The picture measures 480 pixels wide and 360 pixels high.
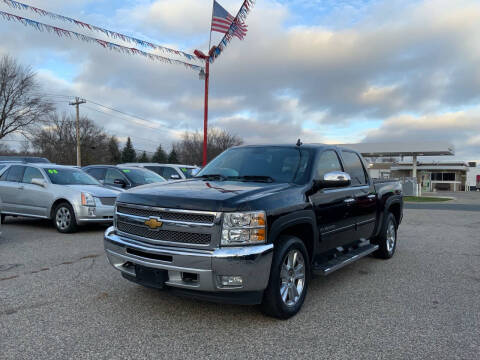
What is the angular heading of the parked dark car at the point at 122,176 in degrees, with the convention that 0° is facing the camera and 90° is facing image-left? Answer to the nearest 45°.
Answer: approximately 315°

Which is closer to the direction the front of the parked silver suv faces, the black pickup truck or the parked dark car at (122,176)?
the black pickup truck

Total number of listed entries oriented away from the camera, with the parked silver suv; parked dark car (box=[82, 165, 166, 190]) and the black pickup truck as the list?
0

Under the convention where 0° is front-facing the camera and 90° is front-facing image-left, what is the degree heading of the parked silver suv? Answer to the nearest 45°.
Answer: approximately 315°

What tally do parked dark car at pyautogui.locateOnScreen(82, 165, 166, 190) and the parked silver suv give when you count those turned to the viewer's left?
0

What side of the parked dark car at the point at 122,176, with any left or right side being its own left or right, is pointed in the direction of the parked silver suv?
right

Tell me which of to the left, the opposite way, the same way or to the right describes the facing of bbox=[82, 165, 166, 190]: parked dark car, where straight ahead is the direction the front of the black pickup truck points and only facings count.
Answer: to the left

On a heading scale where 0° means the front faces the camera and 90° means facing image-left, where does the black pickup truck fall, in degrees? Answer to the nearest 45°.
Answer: approximately 45°

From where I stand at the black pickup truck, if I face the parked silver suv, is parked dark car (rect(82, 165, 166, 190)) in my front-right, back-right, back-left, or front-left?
front-right

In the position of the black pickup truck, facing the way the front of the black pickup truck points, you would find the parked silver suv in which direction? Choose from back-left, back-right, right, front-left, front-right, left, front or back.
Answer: right
